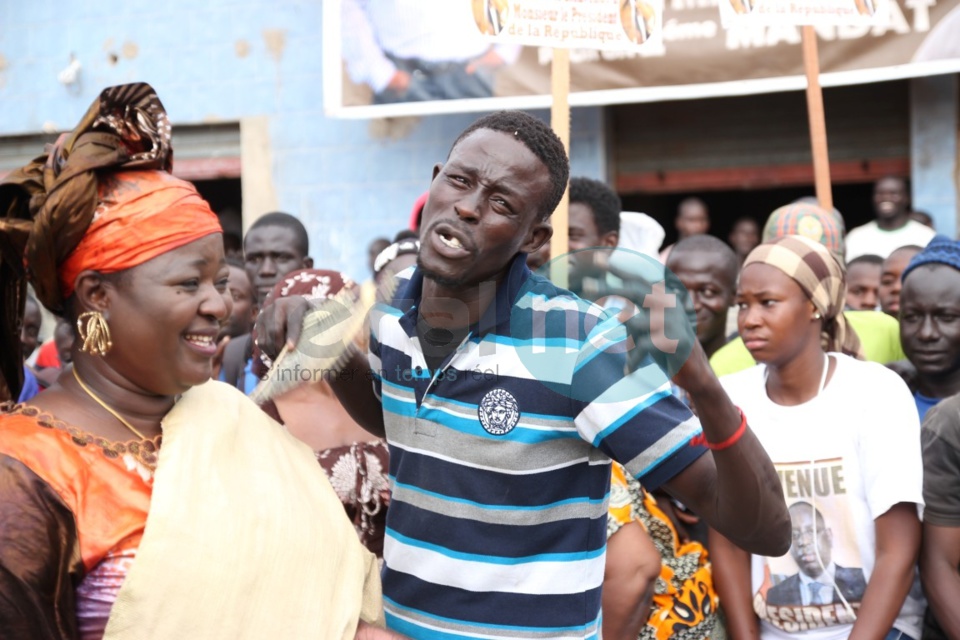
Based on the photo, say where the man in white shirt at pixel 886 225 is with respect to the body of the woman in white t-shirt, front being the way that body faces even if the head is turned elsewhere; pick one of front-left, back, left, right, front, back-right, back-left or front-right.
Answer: back-right

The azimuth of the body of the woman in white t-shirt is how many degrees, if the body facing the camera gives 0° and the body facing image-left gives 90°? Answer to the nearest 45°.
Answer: approximately 45°

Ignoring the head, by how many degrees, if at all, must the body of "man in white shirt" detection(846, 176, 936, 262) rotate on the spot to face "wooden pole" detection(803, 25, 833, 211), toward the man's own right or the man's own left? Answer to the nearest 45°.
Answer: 0° — they already face it

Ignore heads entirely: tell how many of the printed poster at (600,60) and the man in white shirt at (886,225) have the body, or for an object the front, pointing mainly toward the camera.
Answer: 2

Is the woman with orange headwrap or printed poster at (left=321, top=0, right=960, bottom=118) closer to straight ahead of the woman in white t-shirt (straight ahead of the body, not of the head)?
the woman with orange headwrap
